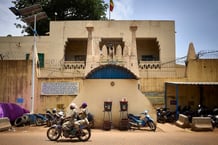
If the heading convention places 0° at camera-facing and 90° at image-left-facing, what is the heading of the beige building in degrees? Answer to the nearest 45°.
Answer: approximately 0°

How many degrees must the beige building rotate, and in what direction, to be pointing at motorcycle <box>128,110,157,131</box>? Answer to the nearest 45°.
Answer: approximately 45° to its left

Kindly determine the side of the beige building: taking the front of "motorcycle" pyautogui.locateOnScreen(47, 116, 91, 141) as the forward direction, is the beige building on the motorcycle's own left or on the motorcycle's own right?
on the motorcycle's own right

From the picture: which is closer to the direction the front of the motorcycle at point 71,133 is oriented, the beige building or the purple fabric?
the purple fabric

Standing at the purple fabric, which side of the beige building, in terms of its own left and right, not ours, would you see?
right

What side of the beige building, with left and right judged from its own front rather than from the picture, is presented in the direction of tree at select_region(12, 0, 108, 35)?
back

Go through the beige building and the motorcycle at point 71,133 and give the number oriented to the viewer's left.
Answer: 1

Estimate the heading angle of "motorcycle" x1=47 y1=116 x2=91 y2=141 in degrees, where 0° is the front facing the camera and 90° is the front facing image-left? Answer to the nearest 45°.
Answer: approximately 90°

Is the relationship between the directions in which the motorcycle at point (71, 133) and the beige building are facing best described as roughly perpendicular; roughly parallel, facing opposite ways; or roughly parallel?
roughly perpendicular

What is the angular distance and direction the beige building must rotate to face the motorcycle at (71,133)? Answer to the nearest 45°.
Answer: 0° — it already faces it
